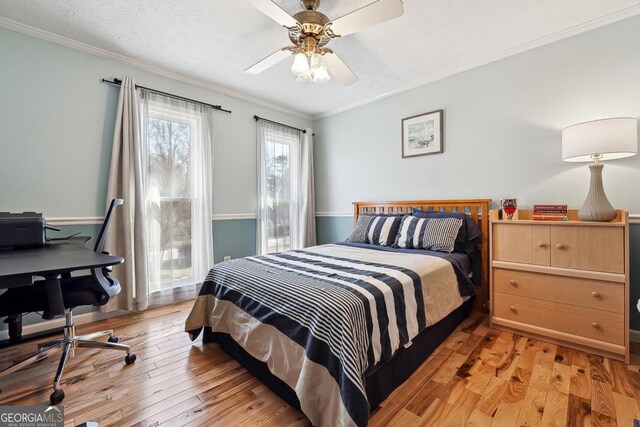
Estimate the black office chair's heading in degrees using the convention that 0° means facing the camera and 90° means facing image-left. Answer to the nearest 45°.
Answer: approximately 90°

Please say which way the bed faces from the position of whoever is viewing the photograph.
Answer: facing the viewer and to the left of the viewer

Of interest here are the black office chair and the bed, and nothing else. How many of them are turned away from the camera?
0

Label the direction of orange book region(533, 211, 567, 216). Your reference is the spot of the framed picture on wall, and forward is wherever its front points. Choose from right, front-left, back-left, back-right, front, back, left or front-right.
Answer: left

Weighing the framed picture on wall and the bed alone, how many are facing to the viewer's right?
0

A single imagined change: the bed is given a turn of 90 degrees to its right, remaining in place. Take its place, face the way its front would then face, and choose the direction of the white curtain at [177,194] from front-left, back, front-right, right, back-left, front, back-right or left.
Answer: front

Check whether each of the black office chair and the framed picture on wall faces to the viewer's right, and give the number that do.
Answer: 0

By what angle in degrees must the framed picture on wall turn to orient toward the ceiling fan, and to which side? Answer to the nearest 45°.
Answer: approximately 45° to its left

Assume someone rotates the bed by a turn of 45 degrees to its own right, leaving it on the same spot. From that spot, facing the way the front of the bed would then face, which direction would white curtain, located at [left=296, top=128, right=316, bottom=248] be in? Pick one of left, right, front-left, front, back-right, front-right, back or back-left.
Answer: right
